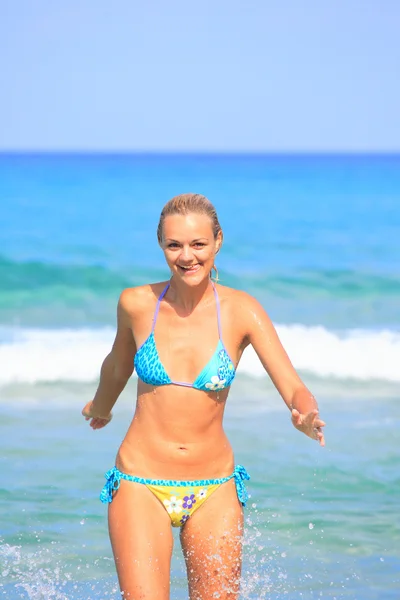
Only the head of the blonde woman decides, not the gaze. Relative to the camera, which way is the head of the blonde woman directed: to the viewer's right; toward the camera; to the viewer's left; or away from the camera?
toward the camera

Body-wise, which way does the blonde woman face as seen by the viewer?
toward the camera
